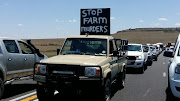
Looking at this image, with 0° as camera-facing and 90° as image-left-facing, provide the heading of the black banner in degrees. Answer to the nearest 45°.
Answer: approximately 0°
